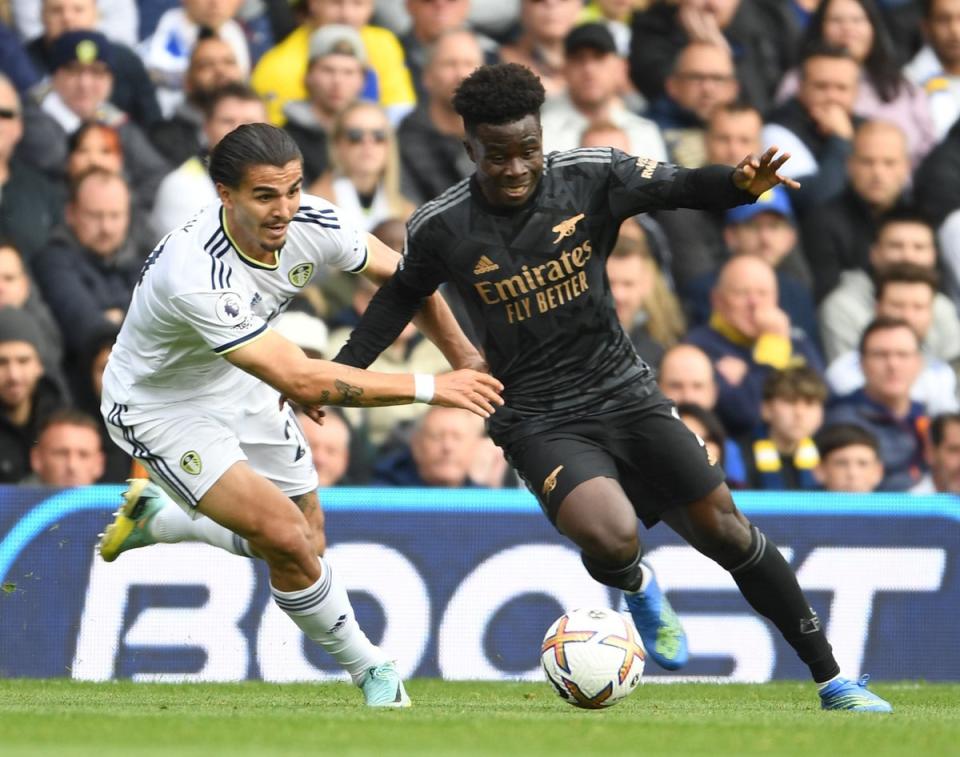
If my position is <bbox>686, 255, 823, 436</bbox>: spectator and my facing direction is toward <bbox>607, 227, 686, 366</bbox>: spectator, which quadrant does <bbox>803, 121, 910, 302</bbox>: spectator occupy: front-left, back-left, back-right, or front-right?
back-right

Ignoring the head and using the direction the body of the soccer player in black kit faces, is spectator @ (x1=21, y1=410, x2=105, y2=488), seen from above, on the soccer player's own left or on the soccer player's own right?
on the soccer player's own right

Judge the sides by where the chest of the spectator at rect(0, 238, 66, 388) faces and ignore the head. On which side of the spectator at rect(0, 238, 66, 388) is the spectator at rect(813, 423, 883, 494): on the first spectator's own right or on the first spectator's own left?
on the first spectator's own left

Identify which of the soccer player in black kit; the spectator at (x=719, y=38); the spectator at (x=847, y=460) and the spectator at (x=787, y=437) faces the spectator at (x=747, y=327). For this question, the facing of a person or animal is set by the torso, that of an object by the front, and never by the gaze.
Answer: the spectator at (x=719, y=38)

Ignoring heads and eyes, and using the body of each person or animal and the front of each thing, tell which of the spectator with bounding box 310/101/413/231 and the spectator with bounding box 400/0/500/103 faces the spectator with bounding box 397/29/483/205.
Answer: the spectator with bounding box 400/0/500/103

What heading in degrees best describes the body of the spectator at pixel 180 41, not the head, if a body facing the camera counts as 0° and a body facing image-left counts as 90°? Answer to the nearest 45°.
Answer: approximately 0°

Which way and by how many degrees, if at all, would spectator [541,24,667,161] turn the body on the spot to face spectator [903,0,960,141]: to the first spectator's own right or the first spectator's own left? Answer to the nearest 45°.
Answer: approximately 135° to the first spectator's own left

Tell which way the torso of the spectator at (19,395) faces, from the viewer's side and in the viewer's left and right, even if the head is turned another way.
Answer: facing the viewer

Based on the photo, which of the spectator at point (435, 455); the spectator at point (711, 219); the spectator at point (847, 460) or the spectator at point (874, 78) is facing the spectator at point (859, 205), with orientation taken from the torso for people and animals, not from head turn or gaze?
the spectator at point (874, 78)

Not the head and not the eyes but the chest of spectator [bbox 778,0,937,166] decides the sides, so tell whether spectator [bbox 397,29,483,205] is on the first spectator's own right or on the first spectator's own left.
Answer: on the first spectator's own right

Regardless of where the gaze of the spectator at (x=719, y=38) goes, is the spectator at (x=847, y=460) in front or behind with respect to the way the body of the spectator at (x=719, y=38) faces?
in front

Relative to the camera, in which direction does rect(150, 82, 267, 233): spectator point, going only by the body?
toward the camera

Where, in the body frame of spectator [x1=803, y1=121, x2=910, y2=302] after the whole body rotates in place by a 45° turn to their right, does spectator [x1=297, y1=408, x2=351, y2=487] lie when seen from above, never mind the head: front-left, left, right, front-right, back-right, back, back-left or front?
front

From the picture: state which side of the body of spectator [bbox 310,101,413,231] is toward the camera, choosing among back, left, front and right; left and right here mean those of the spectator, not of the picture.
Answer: front

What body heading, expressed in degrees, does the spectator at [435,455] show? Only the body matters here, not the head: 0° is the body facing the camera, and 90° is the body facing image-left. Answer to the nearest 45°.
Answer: approximately 0°

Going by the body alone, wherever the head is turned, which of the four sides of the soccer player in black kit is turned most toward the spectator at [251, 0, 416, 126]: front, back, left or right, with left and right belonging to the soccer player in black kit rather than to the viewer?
back
